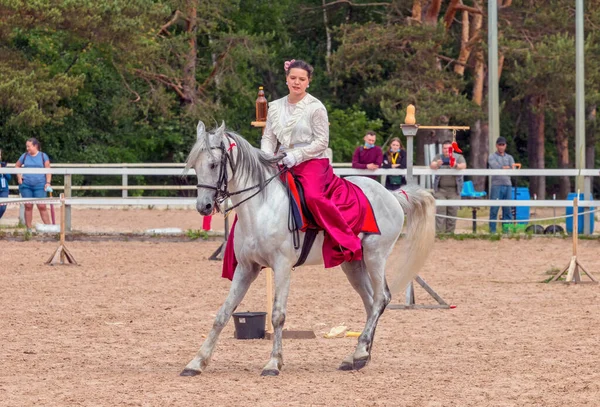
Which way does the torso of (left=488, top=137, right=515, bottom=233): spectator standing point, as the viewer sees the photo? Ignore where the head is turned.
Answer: toward the camera

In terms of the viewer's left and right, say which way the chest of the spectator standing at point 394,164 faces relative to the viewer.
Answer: facing the viewer

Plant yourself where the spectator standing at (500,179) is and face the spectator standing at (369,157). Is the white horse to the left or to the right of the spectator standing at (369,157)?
left

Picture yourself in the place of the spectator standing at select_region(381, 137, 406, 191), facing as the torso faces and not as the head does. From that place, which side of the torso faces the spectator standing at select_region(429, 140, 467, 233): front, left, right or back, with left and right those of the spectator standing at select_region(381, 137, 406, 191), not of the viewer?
left

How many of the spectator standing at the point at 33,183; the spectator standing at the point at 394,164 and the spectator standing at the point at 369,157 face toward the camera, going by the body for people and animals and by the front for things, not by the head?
3

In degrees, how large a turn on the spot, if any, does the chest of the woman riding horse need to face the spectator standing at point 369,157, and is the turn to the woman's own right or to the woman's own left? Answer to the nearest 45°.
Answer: approximately 135° to the woman's own right

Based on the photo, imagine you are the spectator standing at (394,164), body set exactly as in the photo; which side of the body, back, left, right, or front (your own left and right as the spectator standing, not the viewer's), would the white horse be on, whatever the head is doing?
front

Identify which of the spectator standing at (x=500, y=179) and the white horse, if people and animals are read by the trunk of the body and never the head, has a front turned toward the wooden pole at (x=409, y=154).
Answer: the spectator standing
